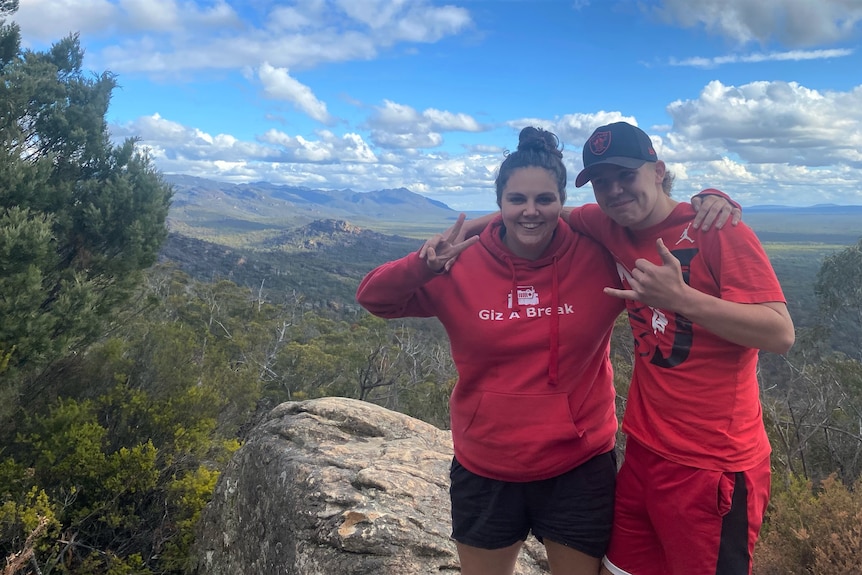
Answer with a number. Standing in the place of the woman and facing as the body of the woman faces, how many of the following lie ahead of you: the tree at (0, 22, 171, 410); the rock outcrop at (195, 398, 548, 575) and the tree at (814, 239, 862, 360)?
0

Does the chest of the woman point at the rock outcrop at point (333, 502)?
no

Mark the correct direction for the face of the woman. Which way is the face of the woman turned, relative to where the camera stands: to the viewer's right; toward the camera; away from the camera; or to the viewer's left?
toward the camera

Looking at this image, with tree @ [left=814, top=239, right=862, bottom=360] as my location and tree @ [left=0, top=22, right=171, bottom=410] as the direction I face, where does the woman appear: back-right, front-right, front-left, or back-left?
front-left

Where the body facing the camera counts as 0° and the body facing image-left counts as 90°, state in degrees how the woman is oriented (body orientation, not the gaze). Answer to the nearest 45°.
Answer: approximately 0°

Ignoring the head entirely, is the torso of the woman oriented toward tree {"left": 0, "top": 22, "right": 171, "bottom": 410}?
no

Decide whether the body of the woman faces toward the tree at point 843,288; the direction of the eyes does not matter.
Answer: no
